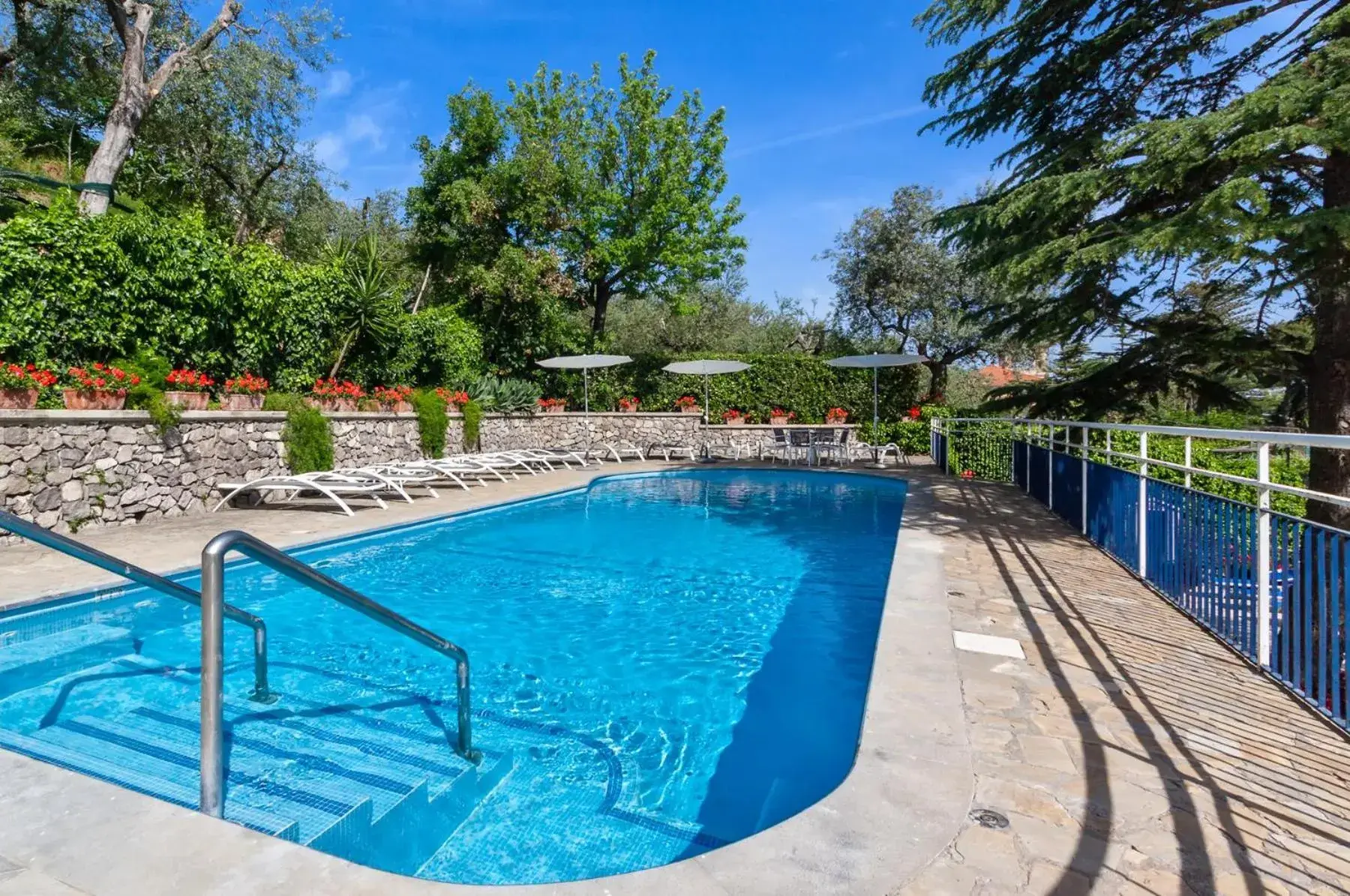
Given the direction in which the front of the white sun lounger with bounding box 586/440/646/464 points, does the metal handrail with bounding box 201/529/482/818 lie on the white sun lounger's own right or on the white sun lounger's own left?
on the white sun lounger's own right

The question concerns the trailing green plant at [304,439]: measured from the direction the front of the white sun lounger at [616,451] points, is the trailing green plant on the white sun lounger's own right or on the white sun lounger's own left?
on the white sun lounger's own right

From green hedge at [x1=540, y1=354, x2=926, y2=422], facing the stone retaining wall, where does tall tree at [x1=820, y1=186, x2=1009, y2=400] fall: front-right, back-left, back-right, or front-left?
back-left

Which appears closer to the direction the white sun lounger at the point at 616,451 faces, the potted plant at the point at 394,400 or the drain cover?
the drain cover

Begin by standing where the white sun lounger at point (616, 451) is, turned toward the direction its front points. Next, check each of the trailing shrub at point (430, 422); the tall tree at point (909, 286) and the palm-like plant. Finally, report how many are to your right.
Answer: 2

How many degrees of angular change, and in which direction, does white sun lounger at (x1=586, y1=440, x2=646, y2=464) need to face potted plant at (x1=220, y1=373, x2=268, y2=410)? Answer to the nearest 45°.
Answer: approximately 90° to its right

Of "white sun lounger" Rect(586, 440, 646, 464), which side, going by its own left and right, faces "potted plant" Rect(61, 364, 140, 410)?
right

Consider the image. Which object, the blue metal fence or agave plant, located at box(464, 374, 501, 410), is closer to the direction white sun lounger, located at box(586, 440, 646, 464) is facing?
the blue metal fence

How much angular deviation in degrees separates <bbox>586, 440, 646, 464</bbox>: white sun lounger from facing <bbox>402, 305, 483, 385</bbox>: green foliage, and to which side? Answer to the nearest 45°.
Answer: approximately 90° to its right

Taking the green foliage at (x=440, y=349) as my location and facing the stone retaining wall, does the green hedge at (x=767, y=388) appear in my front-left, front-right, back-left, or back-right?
back-left

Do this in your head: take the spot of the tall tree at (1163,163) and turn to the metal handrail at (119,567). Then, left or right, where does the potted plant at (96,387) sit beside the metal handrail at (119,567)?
right

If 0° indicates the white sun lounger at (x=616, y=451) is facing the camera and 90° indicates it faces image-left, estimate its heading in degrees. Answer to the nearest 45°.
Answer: approximately 315°
